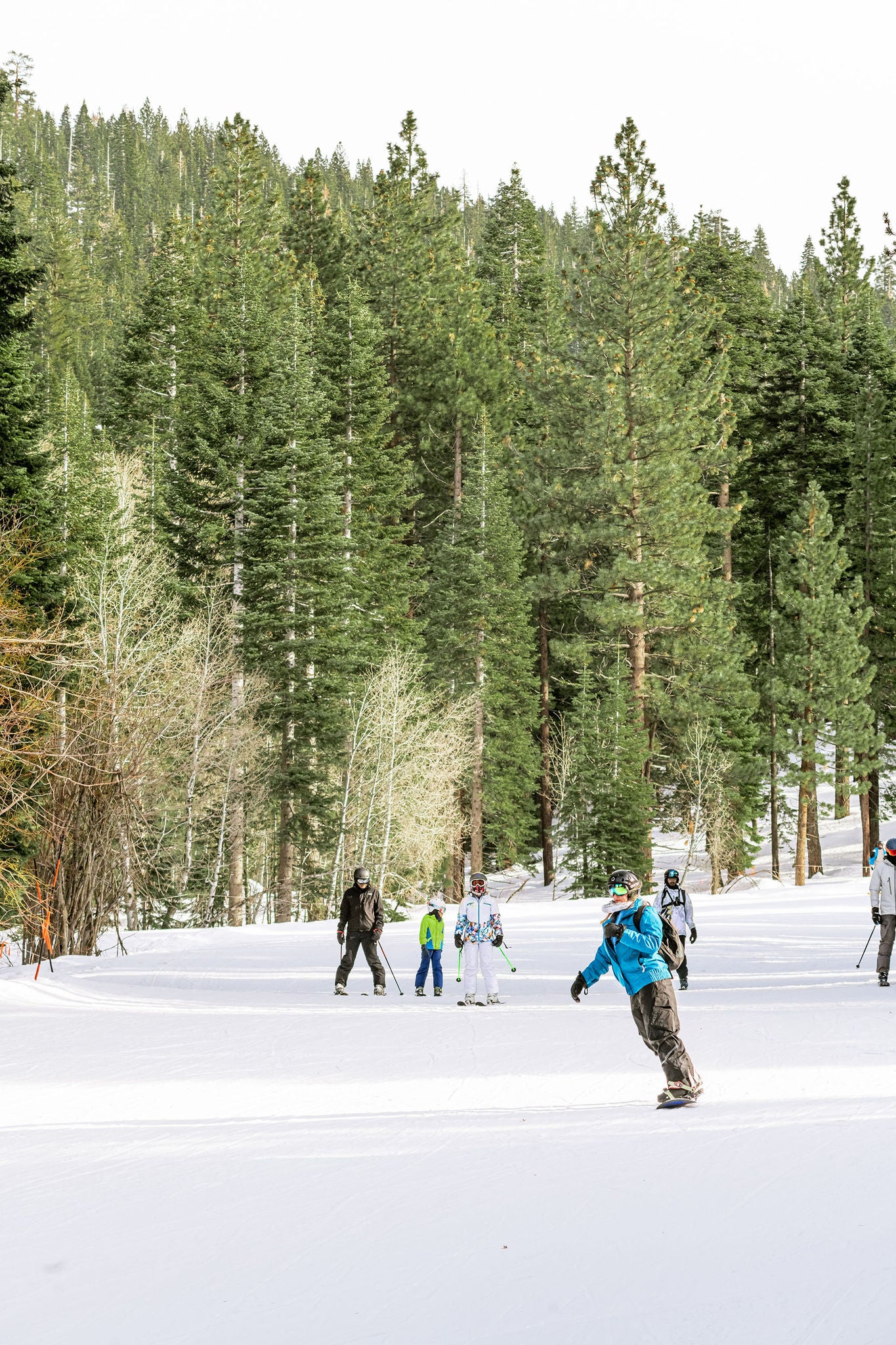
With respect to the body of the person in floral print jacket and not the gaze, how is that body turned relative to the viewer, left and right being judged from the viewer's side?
facing the viewer

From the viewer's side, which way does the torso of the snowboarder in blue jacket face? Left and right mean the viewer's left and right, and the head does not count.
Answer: facing the viewer and to the left of the viewer

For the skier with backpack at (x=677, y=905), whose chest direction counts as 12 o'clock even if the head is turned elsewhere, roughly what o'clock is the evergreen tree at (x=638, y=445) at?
The evergreen tree is roughly at 6 o'clock from the skier with backpack.

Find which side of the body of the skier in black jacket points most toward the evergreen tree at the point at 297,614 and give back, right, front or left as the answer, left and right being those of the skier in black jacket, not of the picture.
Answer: back

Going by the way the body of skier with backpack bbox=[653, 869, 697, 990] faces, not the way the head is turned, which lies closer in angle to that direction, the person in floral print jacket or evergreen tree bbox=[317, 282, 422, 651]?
the person in floral print jacket

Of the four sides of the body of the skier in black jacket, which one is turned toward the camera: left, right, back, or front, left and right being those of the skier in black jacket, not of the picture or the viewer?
front

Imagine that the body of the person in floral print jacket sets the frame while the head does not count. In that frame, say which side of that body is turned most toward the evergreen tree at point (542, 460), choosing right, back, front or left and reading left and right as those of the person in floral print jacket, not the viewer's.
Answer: back

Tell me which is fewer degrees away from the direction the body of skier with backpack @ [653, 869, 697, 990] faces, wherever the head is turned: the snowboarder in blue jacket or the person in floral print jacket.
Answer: the snowboarder in blue jacket

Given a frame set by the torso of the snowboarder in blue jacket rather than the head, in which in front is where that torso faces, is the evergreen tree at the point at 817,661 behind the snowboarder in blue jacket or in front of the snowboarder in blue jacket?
behind

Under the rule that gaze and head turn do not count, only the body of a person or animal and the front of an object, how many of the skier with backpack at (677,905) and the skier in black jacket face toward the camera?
2
